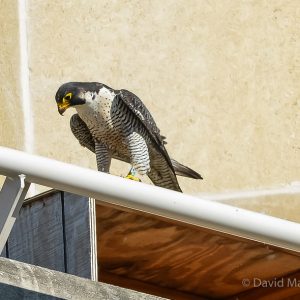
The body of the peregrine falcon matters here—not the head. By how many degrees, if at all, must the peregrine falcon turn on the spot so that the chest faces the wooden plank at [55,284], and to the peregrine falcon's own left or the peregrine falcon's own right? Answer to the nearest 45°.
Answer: approximately 45° to the peregrine falcon's own left

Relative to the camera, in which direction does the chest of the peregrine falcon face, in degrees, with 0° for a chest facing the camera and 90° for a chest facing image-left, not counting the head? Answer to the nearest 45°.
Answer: approximately 45°
